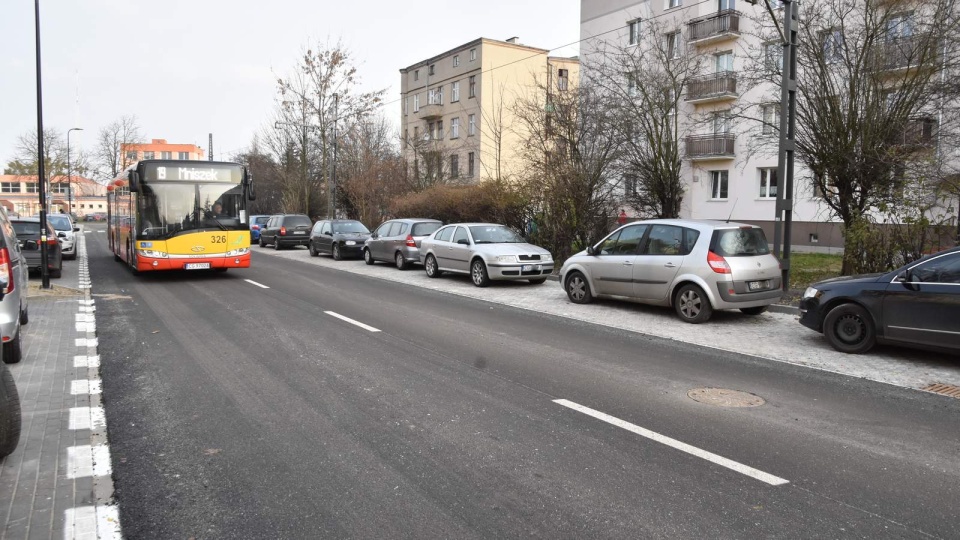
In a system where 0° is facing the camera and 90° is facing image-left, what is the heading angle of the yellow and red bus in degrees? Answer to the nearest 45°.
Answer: approximately 0°

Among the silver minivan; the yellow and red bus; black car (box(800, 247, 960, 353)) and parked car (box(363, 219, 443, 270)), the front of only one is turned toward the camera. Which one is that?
the yellow and red bus

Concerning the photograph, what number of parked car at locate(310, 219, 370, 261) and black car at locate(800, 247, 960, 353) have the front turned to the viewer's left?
1

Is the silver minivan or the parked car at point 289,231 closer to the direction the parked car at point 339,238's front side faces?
the silver minivan

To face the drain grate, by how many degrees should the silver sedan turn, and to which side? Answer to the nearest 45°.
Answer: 0° — it already faces it

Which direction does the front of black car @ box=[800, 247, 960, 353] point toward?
to the viewer's left

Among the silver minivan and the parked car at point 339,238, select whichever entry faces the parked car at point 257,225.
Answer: the silver minivan

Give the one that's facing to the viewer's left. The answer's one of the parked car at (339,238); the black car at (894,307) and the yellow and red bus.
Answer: the black car

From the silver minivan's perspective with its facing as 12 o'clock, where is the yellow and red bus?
The yellow and red bus is roughly at 11 o'clock from the silver minivan.

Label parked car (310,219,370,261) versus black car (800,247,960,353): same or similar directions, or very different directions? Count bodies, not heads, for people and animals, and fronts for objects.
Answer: very different directions

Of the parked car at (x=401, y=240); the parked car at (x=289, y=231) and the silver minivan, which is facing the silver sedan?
the silver minivan

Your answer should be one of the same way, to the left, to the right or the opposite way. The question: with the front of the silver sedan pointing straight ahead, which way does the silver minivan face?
the opposite way

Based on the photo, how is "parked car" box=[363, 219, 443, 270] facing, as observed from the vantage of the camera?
facing away from the viewer and to the left of the viewer
